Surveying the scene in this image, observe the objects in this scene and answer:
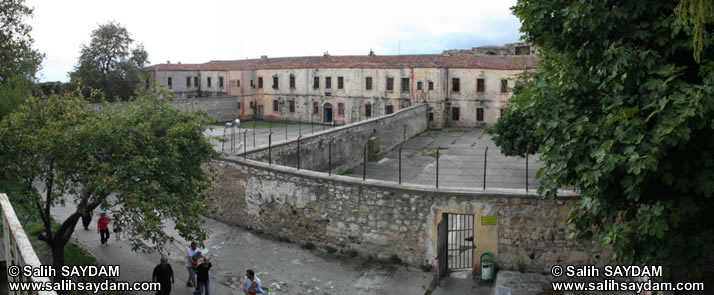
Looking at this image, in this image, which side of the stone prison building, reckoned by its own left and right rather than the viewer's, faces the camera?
front

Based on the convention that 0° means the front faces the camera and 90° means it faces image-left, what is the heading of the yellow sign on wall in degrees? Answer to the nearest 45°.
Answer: approximately 0°

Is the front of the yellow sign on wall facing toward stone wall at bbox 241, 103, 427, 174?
no

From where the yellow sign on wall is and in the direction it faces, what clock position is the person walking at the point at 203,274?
The person walking is roughly at 2 o'clock from the yellow sign on wall.

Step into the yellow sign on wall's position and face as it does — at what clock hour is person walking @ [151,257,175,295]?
The person walking is roughly at 2 o'clock from the yellow sign on wall.

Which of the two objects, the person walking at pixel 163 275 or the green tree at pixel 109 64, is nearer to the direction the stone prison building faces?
the person walking

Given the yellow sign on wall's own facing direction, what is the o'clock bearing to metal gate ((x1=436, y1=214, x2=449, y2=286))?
The metal gate is roughly at 3 o'clock from the yellow sign on wall.

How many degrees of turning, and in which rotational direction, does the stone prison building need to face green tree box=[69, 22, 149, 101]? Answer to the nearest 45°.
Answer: approximately 135° to its right

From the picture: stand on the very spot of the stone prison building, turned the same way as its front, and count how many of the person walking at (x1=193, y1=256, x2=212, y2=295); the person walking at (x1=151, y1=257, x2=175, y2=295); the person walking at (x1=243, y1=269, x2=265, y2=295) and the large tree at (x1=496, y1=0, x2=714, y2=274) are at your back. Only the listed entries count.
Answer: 0

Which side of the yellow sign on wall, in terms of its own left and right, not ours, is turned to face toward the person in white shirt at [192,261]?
right

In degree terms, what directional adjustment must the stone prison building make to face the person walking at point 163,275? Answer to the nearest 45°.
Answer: approximately 45° to its right

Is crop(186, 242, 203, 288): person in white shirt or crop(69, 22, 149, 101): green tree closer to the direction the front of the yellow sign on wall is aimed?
the person in white shirt

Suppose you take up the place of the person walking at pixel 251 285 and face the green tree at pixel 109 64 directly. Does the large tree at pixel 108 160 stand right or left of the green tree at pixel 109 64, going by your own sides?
left

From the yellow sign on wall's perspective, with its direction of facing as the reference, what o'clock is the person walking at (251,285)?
The person walking is roughly at 2 o'clock from the yellow sign on wall.

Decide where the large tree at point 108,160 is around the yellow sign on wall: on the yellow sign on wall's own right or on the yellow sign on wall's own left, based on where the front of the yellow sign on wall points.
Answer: on the yellow sign on wall's own right

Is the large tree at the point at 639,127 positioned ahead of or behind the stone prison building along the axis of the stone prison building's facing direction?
ahead

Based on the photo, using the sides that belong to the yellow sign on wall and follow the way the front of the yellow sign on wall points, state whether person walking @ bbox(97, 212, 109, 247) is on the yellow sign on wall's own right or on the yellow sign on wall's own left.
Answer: on the yellow sign on wall's own right
